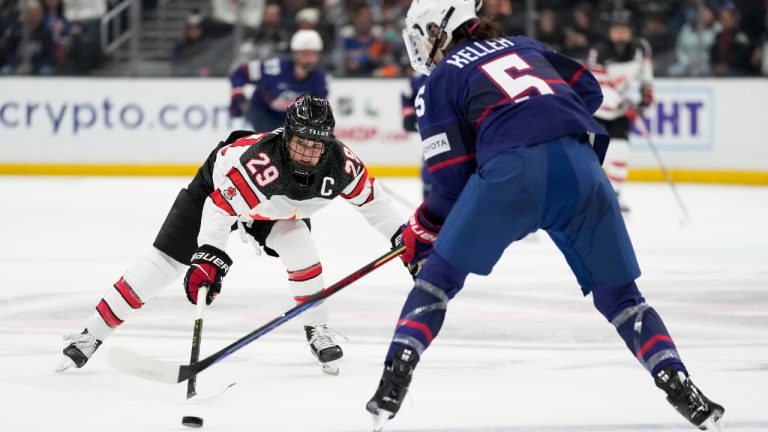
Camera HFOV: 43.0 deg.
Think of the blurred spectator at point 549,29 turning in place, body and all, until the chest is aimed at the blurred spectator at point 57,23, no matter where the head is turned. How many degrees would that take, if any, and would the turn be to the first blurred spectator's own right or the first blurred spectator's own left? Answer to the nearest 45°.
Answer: approximately 90° to the first blurred spectator's own right

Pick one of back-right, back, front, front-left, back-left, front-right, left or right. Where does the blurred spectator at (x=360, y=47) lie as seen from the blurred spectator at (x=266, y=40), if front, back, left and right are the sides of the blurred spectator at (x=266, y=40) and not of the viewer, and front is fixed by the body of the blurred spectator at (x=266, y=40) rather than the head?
left

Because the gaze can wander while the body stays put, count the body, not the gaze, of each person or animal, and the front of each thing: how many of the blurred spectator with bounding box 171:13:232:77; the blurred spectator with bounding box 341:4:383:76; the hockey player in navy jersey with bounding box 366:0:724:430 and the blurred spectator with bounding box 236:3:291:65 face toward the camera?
3

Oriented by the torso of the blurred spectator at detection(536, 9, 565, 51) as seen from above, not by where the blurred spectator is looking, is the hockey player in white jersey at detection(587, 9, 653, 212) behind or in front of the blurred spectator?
in front

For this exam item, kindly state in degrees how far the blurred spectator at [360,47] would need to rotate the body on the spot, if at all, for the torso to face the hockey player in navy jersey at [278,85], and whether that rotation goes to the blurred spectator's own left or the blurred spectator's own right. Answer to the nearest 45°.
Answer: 0° — they already face them

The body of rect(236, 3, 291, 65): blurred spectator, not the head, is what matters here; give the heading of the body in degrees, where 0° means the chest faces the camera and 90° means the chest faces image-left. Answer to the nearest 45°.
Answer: approximately 0°

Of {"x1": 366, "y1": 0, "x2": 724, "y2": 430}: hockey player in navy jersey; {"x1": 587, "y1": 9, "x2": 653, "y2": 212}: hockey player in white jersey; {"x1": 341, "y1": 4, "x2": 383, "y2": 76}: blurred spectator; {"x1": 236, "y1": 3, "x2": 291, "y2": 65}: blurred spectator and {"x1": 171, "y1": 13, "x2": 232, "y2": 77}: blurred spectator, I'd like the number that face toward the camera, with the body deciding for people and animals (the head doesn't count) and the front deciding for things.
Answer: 4

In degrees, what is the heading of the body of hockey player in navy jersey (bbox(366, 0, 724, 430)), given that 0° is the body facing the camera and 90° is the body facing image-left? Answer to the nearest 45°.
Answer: approximately 135°
